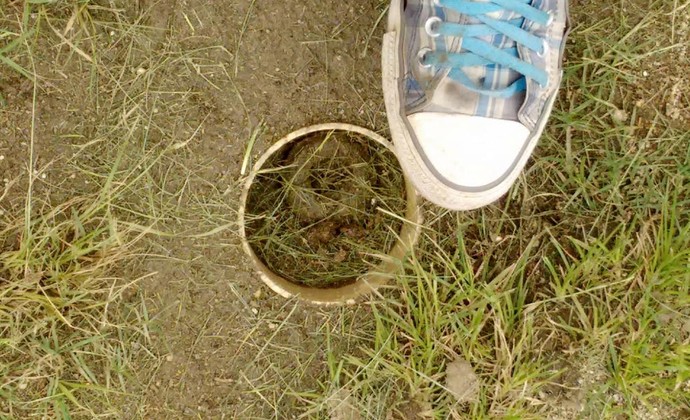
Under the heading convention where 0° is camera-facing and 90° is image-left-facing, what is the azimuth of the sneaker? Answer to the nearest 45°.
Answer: approximately 0°
